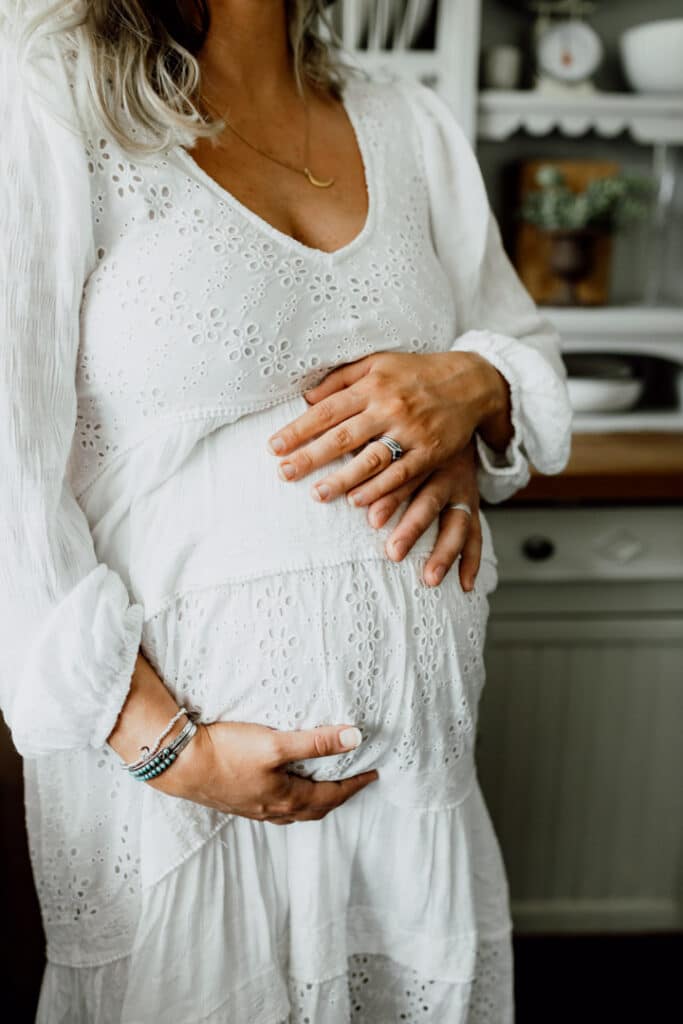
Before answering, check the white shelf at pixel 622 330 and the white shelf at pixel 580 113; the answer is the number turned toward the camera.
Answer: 2

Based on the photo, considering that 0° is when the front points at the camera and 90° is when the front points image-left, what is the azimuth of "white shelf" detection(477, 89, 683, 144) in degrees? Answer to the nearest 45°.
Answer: approximately 0°

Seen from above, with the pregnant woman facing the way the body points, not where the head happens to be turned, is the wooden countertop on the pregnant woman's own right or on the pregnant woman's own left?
on the pregnant woman's own left

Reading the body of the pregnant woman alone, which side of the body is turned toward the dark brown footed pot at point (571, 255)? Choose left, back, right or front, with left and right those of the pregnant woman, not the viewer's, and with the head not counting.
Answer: left

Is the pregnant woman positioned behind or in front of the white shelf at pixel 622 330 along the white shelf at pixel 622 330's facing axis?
in front
